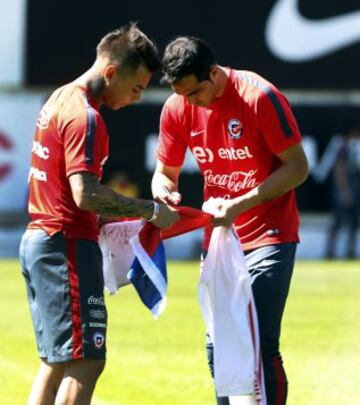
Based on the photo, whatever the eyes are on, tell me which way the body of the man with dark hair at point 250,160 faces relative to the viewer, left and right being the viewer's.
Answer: facing the viewer and to the left of the viewer

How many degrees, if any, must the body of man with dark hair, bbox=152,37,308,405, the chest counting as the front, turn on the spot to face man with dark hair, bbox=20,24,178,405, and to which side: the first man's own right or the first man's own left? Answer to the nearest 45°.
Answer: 0° — they already face them

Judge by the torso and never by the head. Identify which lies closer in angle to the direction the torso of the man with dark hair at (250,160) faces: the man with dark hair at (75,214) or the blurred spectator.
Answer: the man with dark hair

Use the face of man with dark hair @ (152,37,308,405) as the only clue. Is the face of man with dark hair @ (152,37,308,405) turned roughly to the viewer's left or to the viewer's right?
to the viewer's left
